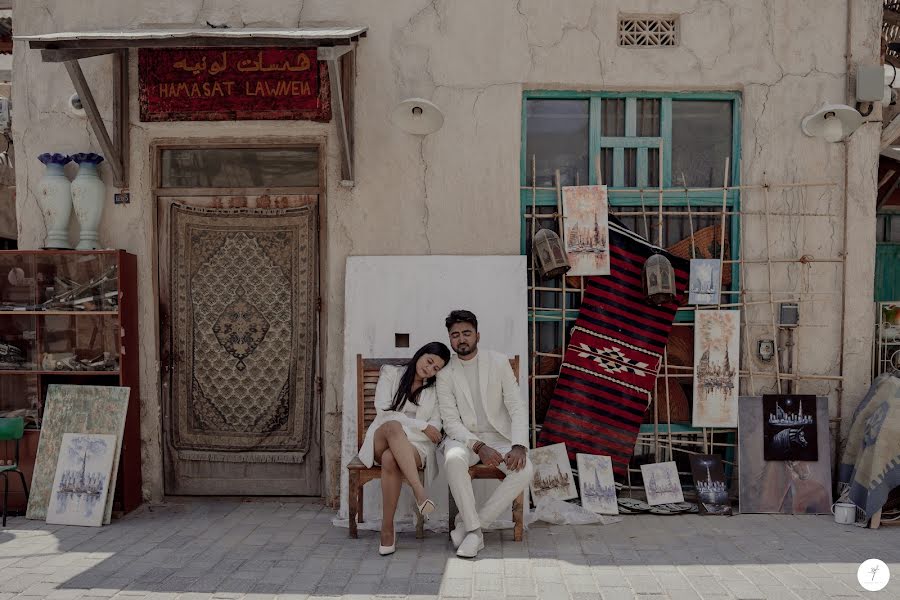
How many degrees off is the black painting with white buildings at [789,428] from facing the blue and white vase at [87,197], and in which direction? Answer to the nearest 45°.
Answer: approximately 45° to its right

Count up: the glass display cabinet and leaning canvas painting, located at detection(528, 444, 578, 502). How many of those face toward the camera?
2

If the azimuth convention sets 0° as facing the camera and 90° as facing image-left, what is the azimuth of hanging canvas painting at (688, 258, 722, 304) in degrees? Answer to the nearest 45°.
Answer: approximately 0°

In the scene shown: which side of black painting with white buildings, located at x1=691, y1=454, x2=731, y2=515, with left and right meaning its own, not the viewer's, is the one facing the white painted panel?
right

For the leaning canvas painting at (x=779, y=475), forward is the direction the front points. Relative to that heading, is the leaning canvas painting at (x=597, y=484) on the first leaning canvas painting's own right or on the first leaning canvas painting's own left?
on the first leaning canvas painting's own right

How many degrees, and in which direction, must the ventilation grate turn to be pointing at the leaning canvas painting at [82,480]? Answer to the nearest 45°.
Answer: approximately 90° to its right

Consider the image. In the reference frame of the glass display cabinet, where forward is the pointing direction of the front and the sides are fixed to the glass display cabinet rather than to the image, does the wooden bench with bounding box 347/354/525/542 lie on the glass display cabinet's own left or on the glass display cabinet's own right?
on the glass display cabinet's own left

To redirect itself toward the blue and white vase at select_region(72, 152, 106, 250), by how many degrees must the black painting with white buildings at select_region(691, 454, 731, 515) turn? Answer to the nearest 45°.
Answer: approximately 90° to its right
